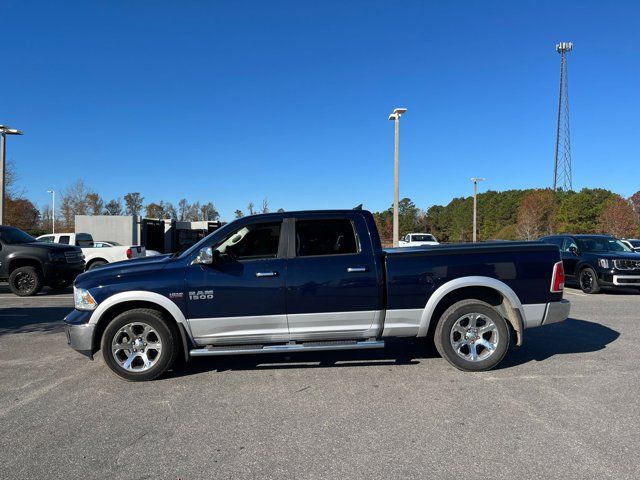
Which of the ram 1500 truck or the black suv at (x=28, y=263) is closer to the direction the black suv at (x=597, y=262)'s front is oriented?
the ram 1500 truck

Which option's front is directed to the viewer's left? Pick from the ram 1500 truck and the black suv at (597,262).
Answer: the ram 1500 truck

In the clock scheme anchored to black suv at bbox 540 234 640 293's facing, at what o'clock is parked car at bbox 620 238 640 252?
The parked car is roughly at 8 o'clock from the black suv.

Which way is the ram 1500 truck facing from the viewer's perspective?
to the viewer's left

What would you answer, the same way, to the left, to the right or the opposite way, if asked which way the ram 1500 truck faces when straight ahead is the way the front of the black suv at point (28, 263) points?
the opposite way

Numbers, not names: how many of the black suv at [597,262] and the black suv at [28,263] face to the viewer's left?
0

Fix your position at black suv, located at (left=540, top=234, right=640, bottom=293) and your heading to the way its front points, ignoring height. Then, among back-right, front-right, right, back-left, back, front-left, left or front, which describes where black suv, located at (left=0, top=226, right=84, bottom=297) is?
right

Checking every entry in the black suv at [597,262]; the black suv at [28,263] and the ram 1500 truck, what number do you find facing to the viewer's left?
1

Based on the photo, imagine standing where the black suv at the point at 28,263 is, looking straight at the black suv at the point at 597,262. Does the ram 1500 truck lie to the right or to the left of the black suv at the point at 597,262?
right

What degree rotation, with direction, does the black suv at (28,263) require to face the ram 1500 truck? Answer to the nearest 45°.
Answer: approximately 45° to its right

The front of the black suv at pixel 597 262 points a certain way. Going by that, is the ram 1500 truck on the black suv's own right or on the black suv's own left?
on the black suv's own right

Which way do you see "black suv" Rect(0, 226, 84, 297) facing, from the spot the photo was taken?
facing the viewer and to the right of the viewer
